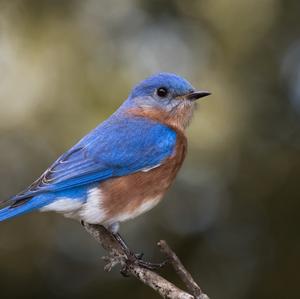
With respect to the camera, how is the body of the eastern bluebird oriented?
to the viewer's right
